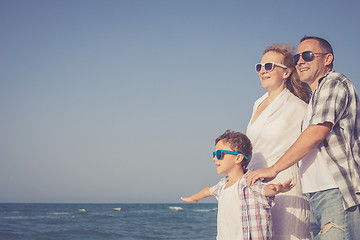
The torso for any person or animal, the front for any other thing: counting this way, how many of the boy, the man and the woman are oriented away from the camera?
0

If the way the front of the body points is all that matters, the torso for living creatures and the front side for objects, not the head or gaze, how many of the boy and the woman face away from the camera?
0

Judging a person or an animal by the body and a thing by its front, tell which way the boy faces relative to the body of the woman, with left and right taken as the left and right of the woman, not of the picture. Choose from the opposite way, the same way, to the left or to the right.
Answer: the same way

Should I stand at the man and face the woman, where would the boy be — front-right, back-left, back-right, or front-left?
front-left

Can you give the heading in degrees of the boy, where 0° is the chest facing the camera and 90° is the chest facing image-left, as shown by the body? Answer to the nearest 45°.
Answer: approximately 45°

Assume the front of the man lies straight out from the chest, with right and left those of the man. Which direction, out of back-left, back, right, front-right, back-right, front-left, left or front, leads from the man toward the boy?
front

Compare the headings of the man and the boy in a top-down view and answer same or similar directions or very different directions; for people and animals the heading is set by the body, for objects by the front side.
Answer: same or similar directions

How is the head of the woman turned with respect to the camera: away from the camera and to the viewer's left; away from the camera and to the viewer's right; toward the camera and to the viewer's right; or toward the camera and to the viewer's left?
toward the camera and to the viewer's left

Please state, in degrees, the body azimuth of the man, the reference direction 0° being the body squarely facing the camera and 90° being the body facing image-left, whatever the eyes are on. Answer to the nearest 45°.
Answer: approximately 45°

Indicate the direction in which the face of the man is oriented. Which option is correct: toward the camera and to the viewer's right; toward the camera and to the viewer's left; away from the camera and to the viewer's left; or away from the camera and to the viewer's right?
toward the camera and to the viewer's left

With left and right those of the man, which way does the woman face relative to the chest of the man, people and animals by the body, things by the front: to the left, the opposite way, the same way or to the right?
the same way
